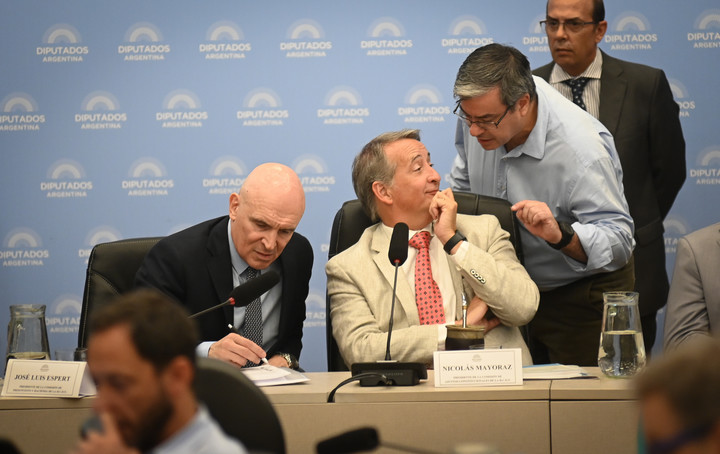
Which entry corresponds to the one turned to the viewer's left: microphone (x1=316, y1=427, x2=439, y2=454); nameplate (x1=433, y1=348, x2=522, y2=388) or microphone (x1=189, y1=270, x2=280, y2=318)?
microphone (x1=316, y1=427, x2=439, y2=454)

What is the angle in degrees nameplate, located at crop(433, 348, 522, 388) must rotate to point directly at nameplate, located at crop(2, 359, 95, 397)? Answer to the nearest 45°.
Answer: approximately 90° to its right

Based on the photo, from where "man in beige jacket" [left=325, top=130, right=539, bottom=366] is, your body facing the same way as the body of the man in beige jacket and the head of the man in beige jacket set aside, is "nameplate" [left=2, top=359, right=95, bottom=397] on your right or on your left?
on your right

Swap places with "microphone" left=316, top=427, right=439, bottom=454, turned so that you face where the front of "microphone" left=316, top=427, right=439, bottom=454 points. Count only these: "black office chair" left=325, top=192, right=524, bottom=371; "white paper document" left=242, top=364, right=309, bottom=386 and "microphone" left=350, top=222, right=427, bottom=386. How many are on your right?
3

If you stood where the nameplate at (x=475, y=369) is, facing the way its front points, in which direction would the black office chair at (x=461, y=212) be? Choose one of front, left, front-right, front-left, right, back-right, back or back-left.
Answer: back

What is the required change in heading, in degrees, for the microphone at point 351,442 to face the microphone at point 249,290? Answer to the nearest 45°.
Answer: approximately 90° to its right

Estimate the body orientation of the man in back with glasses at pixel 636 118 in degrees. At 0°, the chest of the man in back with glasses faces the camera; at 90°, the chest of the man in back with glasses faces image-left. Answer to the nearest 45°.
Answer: approximately 45°

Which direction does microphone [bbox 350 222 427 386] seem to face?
away from the camera

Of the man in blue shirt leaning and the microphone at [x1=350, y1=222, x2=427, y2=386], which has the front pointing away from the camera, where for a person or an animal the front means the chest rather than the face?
the microphone
